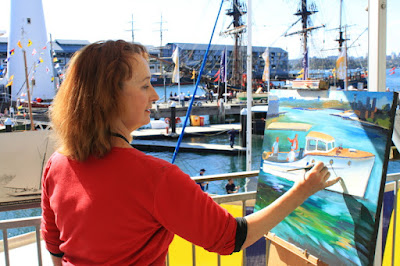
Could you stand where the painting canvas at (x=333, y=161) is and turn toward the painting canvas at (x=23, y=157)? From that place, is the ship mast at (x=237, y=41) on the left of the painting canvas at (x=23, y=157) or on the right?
right

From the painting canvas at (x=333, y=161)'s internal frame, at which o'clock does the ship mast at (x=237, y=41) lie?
The ship mast is roughly at 4 o'clock from the painting canvas.

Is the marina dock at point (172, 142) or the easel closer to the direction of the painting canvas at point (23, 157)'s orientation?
the easel

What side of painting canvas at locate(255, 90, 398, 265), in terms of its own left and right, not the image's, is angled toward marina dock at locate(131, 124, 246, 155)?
right

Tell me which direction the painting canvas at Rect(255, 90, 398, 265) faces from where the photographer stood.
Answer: facing the viewer and to the left of the viewer

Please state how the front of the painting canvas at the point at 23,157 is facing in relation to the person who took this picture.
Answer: facing the viewer

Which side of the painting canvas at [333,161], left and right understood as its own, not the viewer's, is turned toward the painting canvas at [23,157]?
front

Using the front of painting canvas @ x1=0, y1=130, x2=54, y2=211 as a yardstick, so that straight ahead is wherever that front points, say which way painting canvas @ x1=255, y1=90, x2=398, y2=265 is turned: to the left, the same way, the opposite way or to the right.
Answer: to the right

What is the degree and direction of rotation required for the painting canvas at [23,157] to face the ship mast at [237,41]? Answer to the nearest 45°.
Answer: approximately 135° to its left

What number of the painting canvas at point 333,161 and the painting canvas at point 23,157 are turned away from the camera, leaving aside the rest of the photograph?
0

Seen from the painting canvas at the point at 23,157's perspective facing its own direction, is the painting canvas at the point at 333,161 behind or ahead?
ahead
